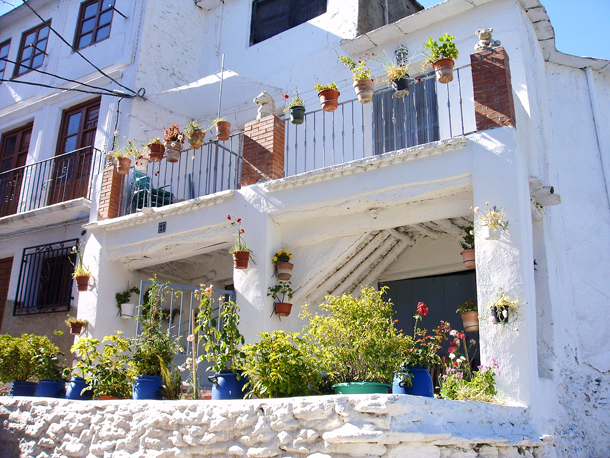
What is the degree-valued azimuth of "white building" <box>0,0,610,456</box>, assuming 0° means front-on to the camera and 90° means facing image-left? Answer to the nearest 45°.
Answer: approximately 45°

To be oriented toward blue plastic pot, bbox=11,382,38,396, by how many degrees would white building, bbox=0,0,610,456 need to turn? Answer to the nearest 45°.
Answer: approximately 45° to its right
